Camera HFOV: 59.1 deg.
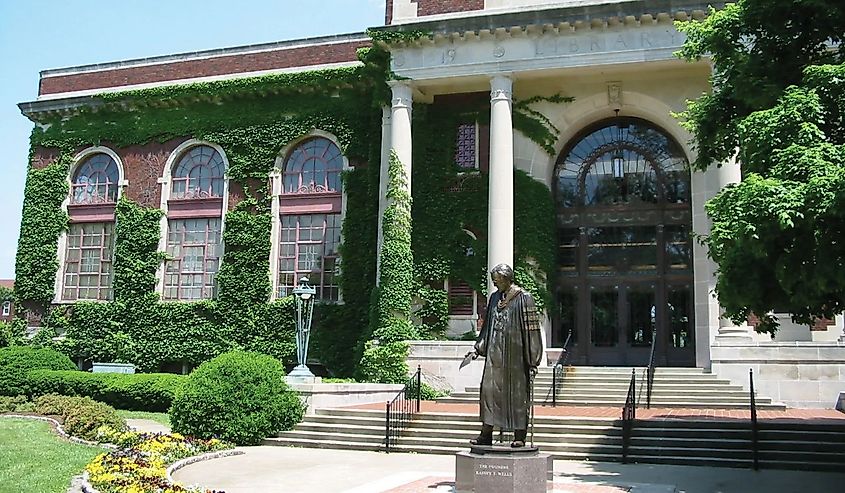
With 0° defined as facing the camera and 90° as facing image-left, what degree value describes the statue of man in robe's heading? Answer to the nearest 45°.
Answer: approximately 45°

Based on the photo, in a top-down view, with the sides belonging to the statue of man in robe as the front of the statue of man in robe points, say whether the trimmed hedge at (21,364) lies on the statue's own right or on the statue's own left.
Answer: on the statue's own right

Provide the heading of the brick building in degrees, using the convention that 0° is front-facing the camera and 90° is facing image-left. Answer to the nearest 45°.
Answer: approximately 0°

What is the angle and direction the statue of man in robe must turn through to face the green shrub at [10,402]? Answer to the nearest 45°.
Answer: approximately 90° to its right

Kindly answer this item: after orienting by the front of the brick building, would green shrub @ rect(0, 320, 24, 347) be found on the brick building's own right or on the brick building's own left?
on the brick building's own right

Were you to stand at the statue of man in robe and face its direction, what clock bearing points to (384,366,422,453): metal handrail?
The metal handrail is roughly at 4 o'clock from the statue of man in robe.

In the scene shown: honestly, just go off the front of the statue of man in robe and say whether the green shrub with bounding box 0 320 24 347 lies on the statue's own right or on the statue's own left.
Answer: on the statue's own right

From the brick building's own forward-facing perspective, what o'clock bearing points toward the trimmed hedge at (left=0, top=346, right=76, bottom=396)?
The trimmed hedge is roughly at 3 o'clock from the brick building.

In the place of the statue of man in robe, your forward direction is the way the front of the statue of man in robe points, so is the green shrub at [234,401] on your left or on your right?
on your right
